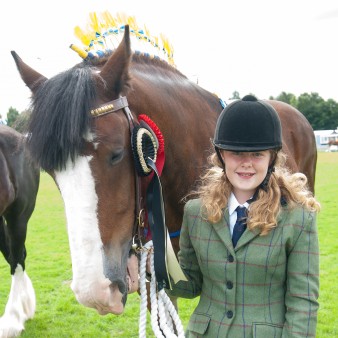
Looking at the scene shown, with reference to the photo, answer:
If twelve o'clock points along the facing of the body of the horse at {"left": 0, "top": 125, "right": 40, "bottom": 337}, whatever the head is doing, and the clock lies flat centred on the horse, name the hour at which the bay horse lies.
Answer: The bay horse is roughly at 9 o'clock from the horse.

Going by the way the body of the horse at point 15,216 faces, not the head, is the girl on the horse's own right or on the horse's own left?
on the horse's own left

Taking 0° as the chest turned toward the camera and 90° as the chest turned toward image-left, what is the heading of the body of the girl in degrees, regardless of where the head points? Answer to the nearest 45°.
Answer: approximately 0°

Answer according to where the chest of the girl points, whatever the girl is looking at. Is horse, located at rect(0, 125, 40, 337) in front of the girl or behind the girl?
behind
